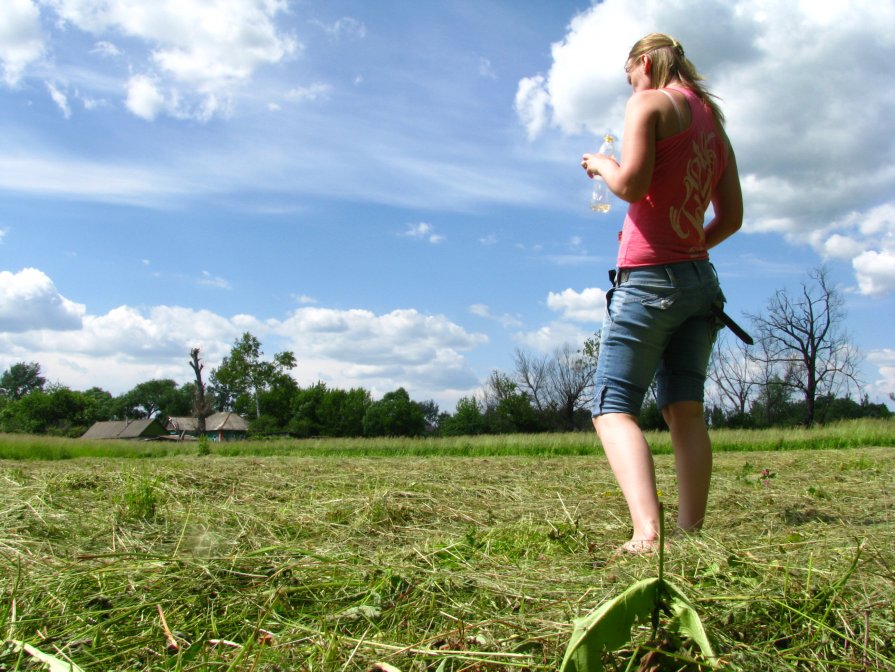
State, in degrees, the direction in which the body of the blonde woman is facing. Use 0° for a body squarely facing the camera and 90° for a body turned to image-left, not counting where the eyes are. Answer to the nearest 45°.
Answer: approximately 135°

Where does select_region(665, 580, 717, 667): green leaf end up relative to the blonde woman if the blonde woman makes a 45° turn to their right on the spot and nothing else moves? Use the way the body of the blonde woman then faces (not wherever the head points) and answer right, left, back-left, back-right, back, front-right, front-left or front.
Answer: back

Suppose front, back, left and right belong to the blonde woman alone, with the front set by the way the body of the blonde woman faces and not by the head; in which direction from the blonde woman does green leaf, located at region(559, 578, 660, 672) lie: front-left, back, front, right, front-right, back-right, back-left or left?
back-left
